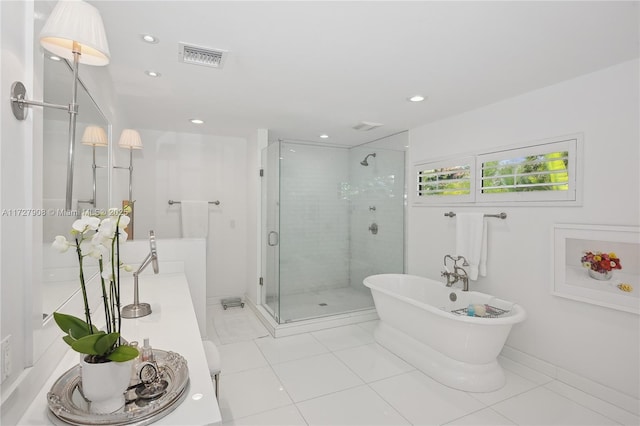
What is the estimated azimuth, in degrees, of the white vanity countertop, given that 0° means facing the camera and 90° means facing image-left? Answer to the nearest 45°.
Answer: approximately 270°

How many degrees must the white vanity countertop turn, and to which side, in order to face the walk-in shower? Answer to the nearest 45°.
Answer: approximately 45° to its left

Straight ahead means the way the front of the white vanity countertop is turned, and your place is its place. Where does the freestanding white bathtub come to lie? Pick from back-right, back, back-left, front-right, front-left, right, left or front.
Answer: front

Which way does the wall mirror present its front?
to the viewer's right

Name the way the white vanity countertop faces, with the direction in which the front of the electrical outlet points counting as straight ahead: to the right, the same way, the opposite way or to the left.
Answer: the same way

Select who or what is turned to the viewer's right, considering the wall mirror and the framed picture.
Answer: the wall mirror

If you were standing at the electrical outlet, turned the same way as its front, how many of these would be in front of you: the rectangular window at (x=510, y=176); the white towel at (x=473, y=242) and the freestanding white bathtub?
3

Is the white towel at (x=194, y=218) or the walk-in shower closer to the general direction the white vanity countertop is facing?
the walk-in shower

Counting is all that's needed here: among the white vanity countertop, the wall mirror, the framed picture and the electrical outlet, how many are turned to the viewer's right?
3

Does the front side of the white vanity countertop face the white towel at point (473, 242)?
yes

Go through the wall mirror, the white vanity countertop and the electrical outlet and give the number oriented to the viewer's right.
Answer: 3

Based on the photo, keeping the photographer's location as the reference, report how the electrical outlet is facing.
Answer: facing to the right of the viewer

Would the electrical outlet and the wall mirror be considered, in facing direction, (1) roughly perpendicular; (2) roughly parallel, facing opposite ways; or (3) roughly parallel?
roughly parallel

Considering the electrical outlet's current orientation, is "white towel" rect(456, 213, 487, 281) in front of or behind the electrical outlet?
in front

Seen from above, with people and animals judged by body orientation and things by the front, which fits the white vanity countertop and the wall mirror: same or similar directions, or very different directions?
same or similar directions

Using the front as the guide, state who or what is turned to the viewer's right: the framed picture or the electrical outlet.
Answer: the electrical outlet
